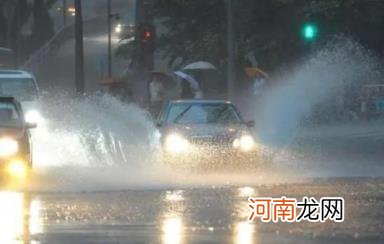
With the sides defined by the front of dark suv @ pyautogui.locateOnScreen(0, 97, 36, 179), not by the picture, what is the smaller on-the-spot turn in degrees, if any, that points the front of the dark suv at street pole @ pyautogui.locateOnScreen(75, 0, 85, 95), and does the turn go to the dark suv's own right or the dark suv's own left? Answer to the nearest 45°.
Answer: approximately 180°

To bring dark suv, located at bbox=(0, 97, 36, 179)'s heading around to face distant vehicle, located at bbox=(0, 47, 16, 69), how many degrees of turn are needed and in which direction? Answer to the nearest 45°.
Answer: approximately 180°

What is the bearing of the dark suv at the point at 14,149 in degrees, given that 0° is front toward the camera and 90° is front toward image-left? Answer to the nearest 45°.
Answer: approximately 0°

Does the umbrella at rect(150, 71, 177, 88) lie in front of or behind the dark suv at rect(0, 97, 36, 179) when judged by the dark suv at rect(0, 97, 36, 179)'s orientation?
behind

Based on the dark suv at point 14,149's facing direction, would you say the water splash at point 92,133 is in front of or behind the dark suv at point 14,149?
behind
